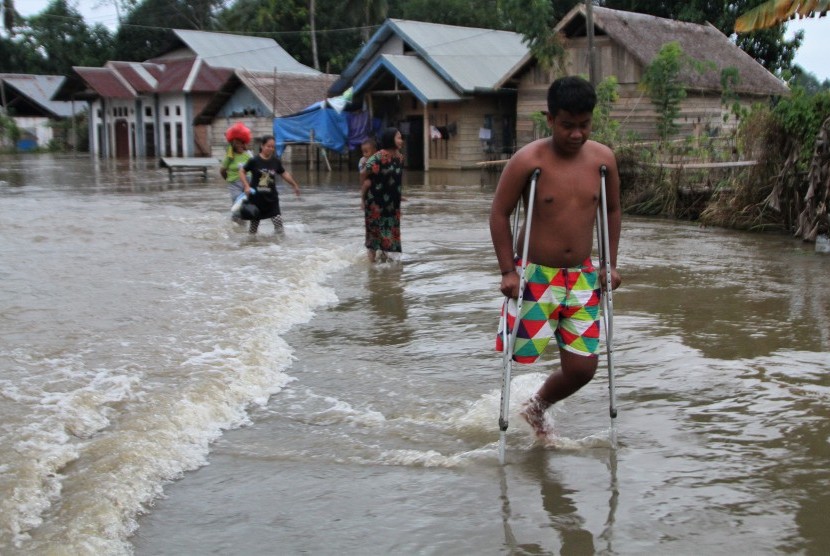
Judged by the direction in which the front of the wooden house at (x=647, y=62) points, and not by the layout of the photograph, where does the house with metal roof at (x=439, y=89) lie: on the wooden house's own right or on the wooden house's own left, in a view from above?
on the wooden house's own right

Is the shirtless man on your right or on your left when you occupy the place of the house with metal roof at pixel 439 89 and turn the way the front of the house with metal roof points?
on your left

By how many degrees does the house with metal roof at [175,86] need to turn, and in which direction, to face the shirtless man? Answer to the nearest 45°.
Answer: approximately 45° to its left

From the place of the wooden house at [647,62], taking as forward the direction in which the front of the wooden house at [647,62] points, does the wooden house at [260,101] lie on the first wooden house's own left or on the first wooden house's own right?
on the first wooden house's own right

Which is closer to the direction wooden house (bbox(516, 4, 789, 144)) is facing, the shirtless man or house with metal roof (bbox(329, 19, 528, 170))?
the shirtless man

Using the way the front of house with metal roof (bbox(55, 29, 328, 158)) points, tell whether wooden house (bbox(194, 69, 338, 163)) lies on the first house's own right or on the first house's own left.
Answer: on the first house's own left
